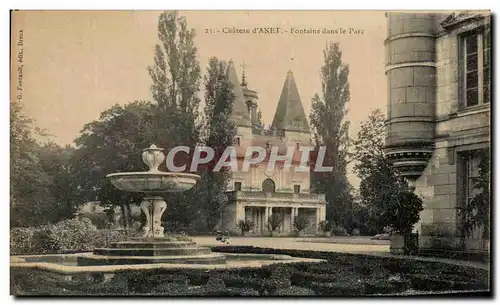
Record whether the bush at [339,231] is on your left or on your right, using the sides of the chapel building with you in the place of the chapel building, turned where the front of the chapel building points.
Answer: on your left

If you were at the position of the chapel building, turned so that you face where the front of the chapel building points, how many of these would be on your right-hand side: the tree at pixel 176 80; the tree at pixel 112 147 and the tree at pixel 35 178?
3

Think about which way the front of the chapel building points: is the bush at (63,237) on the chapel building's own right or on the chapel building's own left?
on the chapel building's own right

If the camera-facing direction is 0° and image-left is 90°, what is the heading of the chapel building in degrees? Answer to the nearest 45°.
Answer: approximately 0°

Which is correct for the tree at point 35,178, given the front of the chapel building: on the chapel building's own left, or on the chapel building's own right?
on the chapel building's own right

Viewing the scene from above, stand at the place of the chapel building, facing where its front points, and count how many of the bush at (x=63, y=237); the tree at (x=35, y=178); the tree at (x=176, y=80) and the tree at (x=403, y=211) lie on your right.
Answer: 3

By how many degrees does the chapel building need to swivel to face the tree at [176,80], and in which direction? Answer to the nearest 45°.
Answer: approximately 90° to its right

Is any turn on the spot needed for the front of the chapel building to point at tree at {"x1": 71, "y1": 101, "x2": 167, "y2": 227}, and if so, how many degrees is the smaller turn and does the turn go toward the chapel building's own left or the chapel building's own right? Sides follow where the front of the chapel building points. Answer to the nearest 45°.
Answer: approximately 90° to the chapel building's own right

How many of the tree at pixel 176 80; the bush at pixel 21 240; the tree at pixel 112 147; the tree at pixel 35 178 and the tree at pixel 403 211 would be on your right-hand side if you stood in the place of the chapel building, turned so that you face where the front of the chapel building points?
4
